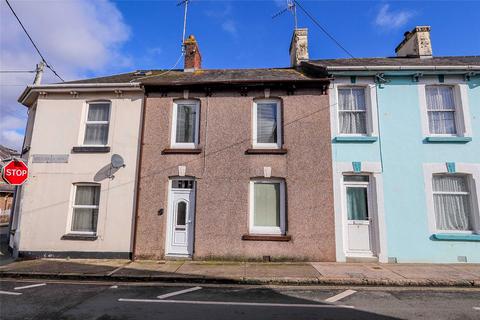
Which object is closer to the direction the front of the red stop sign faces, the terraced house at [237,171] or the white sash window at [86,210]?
the terraced house

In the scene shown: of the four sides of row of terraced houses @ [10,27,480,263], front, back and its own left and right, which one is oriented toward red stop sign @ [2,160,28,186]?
right

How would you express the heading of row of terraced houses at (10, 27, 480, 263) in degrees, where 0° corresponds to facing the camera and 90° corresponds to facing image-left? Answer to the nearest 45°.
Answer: approximately 0°

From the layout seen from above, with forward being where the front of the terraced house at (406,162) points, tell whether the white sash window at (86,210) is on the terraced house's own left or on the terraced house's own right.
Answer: on the terraced house's own right

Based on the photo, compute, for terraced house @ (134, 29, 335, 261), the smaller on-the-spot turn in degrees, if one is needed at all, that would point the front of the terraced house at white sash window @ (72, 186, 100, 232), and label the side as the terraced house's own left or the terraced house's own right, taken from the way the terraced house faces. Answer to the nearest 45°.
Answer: approximately 90° to the terraced house's own right

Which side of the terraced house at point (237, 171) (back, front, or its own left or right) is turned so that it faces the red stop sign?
right

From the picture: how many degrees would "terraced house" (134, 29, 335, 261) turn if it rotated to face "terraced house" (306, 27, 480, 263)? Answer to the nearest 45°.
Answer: approximately 90° to its left

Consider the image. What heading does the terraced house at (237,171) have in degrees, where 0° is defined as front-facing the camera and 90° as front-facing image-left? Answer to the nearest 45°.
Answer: approximately 0°

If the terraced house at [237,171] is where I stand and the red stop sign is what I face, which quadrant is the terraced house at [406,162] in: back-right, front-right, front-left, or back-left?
back-left
